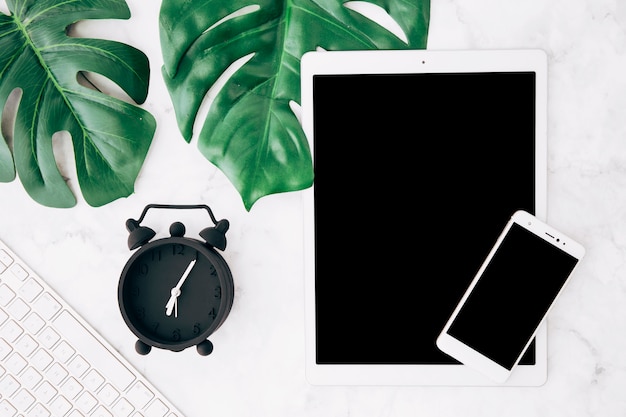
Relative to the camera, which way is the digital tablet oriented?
toward the camera

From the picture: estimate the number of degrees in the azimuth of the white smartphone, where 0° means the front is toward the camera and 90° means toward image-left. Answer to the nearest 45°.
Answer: approximately 0°
